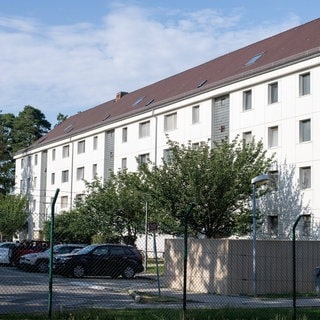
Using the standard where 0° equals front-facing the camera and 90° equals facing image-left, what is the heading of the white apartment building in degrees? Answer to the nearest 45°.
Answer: approximately 45°

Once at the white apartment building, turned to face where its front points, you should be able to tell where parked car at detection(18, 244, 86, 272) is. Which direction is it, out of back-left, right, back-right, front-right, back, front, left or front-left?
front

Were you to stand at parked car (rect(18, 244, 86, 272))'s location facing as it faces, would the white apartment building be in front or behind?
behind

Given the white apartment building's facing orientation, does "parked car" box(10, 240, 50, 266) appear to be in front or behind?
in front

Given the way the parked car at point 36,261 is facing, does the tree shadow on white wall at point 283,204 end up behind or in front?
behind

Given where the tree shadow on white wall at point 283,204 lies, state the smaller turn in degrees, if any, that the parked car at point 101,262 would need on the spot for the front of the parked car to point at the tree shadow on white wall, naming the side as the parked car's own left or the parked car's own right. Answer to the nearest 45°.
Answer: approximately 180°

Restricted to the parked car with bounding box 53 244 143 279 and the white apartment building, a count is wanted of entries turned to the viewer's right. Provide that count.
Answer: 0

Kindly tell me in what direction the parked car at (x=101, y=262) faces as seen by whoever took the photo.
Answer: facing the viewer and to the left of the viewer

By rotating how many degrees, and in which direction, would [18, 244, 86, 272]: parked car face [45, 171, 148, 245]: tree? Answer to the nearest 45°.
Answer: approximately 135° to its right
